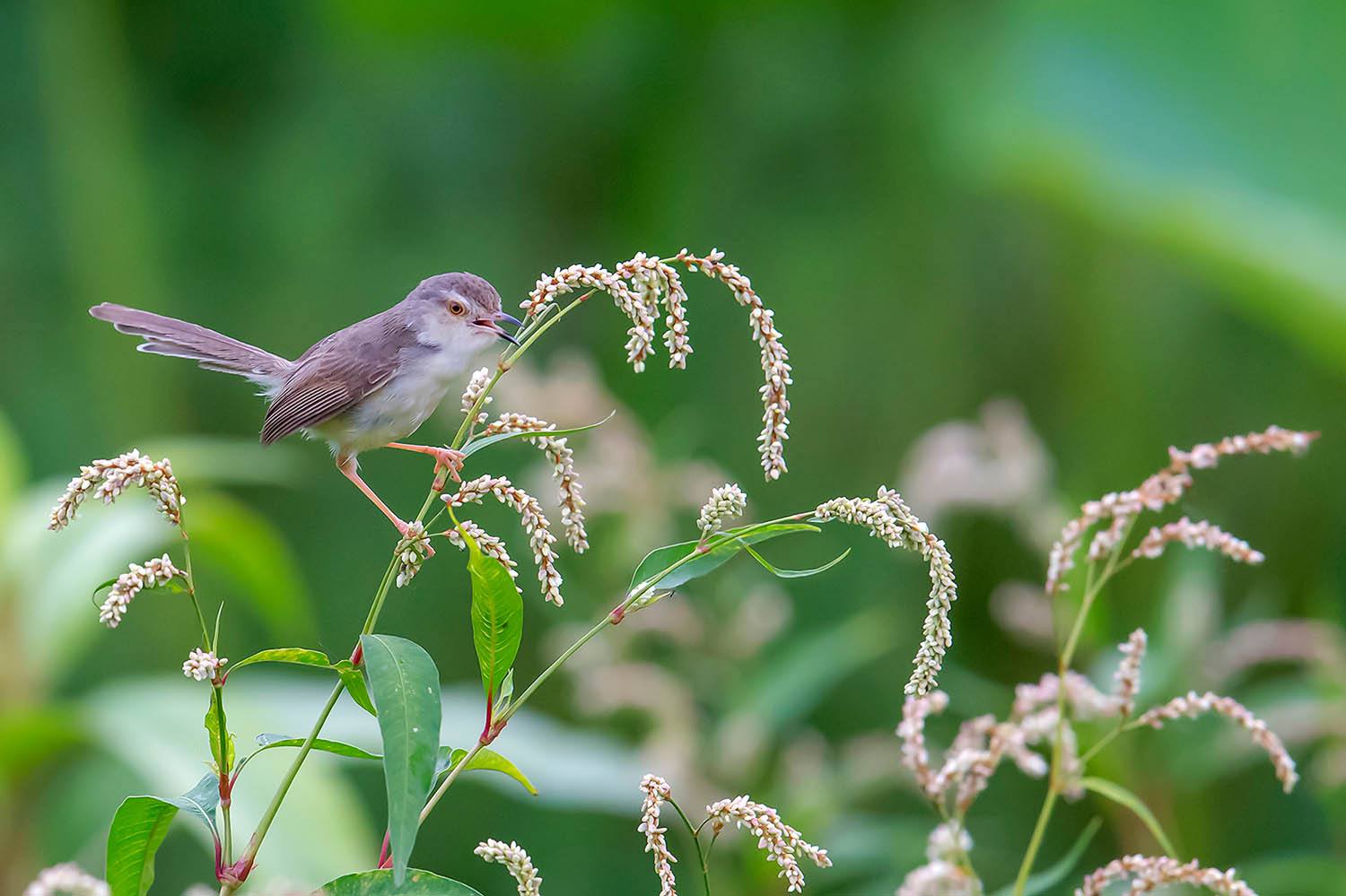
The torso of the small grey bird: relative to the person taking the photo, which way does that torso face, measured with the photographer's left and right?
facing to the right of the viewer
